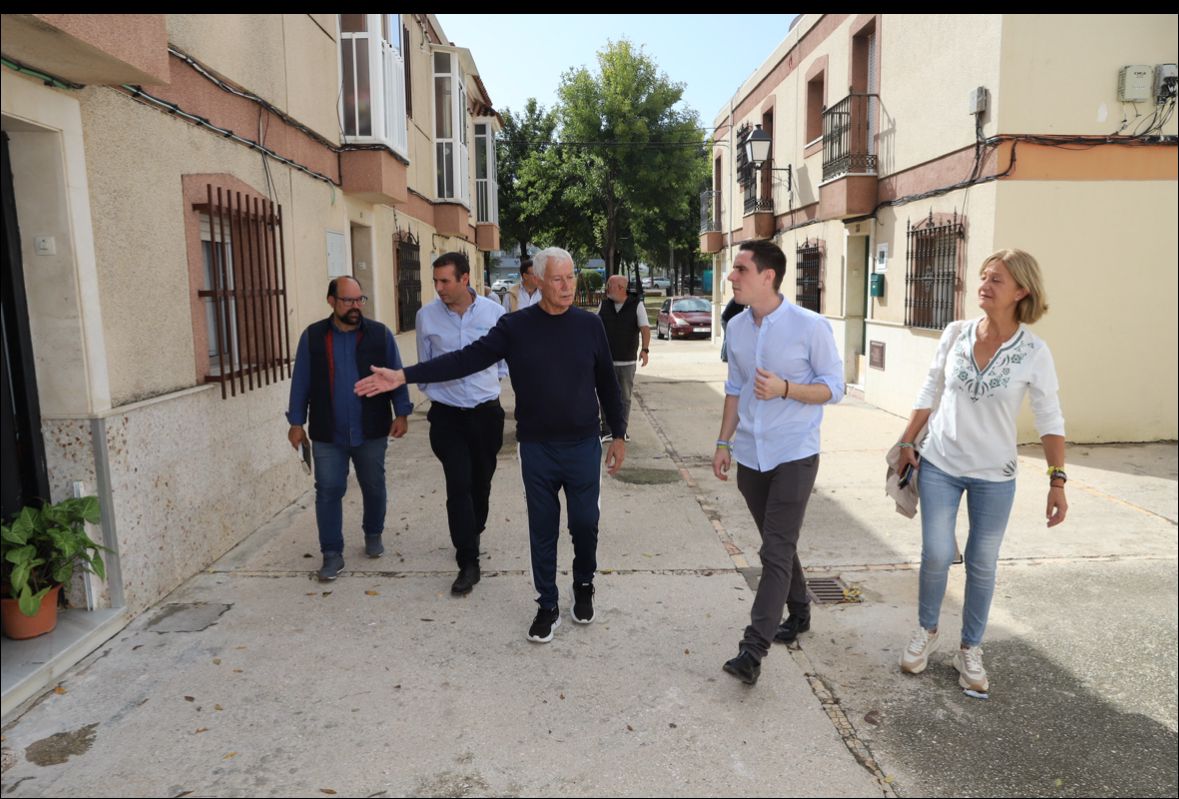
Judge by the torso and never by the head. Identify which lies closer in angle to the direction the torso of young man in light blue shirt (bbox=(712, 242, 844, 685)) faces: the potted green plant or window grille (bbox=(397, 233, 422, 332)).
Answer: the potted green plant

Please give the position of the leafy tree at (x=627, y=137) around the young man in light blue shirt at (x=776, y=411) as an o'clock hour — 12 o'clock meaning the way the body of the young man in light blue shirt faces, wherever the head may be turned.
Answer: The leafy tree is roughly at 4 o'clock from the young man in light blue shirt.

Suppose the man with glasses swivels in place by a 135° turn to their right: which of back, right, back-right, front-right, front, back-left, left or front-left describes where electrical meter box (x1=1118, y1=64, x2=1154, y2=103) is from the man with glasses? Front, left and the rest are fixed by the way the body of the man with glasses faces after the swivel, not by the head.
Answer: back-right

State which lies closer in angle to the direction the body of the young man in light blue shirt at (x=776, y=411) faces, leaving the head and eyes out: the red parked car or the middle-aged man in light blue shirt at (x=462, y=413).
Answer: the middle-aged man in light blue shirt

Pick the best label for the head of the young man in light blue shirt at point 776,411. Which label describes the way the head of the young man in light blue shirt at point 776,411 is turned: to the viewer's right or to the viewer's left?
to the viewer's left

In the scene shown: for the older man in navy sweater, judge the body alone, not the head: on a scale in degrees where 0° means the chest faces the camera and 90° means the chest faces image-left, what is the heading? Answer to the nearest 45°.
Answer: approximately 0°

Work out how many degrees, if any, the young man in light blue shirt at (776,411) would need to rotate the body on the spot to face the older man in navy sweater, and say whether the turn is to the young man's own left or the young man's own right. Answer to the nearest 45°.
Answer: approximately 45° to the young man's own right

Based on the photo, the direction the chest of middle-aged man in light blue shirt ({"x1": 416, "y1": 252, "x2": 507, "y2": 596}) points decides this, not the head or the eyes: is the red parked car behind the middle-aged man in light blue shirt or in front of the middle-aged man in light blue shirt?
behind

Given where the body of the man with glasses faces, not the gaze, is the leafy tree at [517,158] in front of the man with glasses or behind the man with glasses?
behind

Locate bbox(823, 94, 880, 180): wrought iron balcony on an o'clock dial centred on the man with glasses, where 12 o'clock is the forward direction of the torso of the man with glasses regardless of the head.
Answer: The wrought iron balcony is roughly at 8 o'clock from the man with glasses.

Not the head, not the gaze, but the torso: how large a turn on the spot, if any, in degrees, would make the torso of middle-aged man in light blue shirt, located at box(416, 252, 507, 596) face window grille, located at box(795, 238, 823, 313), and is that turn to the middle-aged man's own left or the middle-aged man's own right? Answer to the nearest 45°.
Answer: approximately 135° to the middle-aged man's own left

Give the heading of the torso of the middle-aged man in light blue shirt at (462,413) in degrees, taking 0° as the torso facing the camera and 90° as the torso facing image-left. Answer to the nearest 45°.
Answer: approximately 0°

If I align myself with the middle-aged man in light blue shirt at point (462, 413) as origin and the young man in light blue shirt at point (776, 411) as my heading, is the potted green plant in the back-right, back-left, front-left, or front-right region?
back-right
